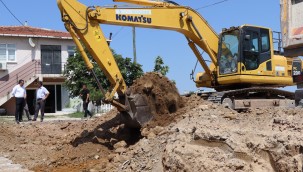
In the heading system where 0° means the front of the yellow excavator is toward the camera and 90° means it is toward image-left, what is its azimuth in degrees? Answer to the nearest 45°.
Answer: approximately 45°

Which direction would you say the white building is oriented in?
toward the camera

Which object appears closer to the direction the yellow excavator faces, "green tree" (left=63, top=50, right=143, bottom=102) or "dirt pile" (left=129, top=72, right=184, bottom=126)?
the dirt pile

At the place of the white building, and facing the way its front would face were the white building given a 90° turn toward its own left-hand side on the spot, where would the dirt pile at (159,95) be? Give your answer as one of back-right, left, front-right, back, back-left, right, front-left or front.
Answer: right

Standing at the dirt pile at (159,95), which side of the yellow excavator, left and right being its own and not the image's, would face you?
front

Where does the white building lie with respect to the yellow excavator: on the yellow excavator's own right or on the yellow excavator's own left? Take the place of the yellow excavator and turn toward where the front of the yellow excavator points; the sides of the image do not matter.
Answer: on the yellow excavator's own right

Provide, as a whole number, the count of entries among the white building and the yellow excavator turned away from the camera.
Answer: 0
